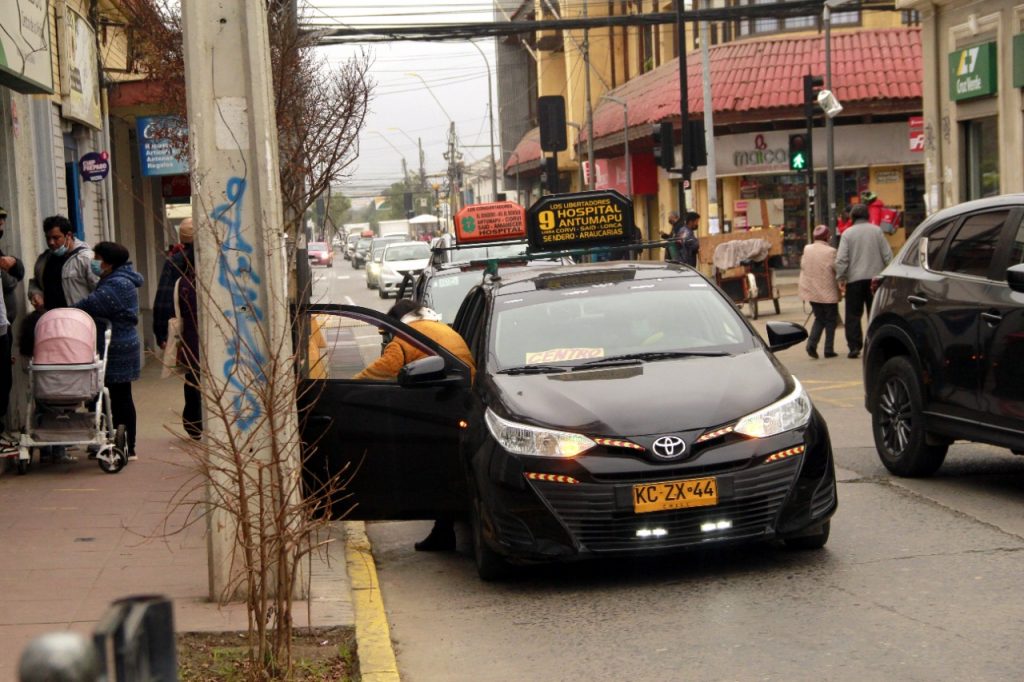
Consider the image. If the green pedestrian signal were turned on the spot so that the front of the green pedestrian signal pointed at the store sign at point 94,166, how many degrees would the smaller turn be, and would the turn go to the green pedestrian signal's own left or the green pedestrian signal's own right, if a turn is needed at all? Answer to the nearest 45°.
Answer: approximately 45° to the green pedestrian signal's own right

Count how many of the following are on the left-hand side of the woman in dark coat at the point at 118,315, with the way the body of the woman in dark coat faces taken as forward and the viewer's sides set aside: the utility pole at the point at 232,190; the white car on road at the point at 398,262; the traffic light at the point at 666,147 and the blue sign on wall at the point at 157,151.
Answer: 1

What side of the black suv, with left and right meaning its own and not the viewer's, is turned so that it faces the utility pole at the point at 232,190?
right

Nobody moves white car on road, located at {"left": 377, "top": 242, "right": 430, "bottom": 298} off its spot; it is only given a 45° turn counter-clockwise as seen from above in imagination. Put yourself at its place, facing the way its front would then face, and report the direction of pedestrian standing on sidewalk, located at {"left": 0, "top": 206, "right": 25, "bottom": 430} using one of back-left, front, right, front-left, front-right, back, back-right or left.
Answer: front-right

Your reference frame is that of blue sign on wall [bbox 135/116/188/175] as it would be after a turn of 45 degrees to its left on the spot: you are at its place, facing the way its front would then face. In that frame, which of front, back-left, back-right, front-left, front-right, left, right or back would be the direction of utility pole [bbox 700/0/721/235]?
left

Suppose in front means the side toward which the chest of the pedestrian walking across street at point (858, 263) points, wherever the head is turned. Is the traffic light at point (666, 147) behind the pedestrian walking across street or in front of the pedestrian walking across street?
in front

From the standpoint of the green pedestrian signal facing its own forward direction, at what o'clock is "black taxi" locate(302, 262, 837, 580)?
The black taxi is roughly at 12 o'clock from the green pedestrian signal.

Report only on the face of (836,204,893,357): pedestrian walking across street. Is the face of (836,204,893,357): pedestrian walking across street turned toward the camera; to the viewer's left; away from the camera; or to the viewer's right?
away from the camera

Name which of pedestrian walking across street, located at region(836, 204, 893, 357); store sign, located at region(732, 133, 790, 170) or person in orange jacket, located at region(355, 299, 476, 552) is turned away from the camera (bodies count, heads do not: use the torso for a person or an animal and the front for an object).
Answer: the pedestrian walking across street

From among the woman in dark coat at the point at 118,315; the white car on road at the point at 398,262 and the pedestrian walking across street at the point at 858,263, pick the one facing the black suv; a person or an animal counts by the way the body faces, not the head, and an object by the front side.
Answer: the white car on road

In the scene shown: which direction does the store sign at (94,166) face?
toward the camera

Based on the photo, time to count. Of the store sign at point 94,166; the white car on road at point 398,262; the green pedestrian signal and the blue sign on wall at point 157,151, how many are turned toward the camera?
4

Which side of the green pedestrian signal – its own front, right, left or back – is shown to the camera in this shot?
front

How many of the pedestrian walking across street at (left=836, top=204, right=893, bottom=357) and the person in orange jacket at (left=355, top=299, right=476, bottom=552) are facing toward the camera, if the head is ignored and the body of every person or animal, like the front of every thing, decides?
0

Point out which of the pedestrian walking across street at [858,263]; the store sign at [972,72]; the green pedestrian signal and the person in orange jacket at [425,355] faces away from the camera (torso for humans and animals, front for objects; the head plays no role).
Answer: the pedestrian walking across street

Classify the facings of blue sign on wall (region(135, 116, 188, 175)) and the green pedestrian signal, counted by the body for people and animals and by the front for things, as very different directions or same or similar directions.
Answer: same or similar directions

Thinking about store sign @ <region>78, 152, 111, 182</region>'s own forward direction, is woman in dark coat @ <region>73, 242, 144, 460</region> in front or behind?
in front
